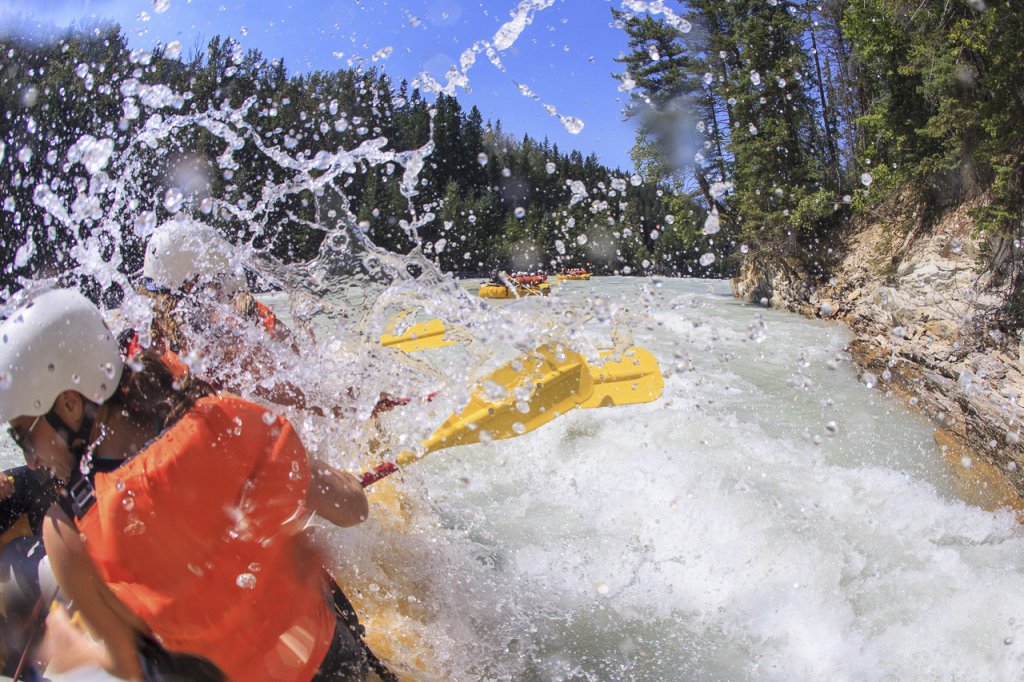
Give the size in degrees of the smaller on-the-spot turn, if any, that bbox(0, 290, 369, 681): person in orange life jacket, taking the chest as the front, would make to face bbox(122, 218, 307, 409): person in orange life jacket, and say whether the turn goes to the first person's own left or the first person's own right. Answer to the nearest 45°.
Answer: approximately 45° to the first person's own right

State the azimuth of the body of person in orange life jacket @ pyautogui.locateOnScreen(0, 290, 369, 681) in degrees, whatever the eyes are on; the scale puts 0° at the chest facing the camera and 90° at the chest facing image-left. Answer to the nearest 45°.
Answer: approximately 135°
